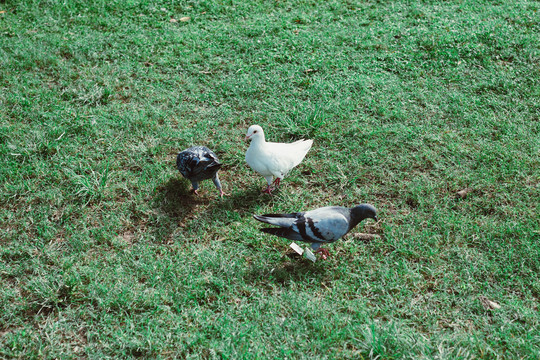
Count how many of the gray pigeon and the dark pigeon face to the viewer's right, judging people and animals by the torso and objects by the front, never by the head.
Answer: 1

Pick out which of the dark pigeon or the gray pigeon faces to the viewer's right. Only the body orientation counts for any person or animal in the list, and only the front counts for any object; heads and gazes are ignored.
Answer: the gray pigeon

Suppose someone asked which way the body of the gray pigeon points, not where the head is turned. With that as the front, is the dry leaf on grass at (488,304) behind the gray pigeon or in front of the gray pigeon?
in front

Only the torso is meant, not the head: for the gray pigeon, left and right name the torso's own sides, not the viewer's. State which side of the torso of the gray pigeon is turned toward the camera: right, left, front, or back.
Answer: right

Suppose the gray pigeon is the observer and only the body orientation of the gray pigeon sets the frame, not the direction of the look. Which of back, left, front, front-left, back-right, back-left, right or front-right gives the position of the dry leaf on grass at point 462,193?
front-left

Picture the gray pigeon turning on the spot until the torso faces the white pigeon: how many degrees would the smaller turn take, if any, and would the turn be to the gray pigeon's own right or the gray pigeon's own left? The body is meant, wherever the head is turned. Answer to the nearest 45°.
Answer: approximately 135° to the gray pigeon's own left
